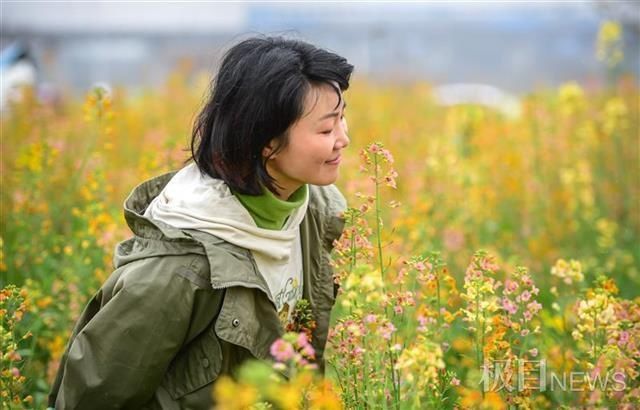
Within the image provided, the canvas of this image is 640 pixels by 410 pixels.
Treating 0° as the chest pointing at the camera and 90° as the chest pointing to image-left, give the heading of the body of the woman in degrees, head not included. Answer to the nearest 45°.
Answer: approximately 315°

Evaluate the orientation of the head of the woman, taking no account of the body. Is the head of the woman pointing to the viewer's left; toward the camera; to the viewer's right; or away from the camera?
to the viewer's right
